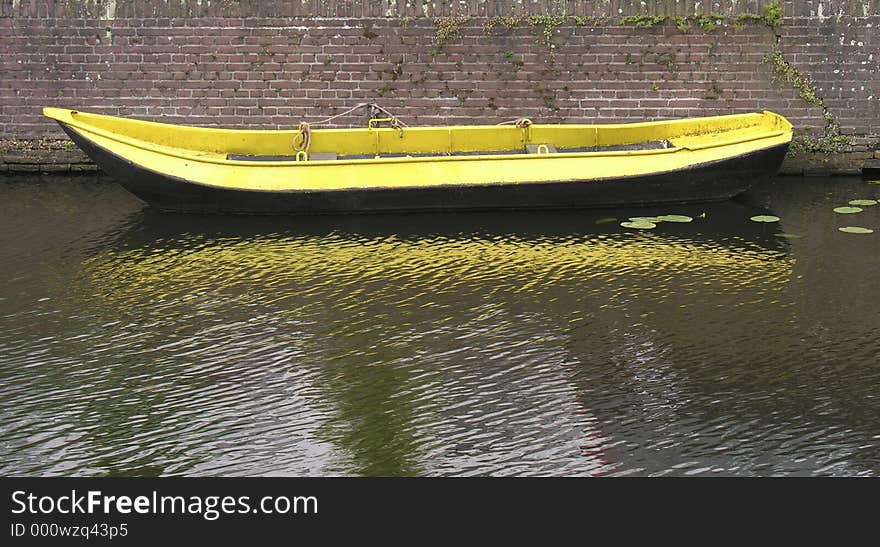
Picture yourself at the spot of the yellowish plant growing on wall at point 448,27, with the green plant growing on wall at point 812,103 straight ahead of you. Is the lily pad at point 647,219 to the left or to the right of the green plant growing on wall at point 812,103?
right

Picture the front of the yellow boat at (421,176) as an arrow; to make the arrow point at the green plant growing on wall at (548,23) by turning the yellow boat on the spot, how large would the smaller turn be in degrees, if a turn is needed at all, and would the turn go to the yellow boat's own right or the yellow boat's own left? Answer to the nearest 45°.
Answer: approximately 135° to the yellow boat's own right

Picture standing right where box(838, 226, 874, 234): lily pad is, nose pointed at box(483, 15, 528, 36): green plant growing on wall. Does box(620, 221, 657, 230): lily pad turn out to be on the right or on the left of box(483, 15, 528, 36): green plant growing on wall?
left

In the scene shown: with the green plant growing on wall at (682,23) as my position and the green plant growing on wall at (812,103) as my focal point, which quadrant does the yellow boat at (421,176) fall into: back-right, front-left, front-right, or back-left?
back-right

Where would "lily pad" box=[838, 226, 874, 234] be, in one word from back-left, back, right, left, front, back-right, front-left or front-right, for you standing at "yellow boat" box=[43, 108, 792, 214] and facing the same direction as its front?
back

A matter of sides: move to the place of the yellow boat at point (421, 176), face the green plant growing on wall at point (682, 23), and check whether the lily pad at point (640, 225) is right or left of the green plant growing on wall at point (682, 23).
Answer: right

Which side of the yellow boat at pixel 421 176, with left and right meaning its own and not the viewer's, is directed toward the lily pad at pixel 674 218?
back

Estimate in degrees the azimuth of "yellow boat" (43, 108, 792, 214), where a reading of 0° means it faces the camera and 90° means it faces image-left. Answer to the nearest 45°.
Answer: approximately 90°

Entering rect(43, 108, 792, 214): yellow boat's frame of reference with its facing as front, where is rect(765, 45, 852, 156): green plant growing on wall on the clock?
The green plant growing on wall is roughly at 5 o'clock from the yellow boat.
